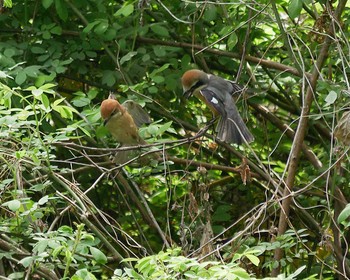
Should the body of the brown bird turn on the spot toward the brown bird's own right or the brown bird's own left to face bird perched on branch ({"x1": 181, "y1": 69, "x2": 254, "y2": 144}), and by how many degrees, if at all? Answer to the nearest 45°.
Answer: approximately 135° to the brown bird's own left

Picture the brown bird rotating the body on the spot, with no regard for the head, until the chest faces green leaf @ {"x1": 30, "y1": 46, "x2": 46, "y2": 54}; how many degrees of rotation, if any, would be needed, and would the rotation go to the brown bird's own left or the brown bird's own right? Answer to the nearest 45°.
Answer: approximately 90° to the brown bird's own right

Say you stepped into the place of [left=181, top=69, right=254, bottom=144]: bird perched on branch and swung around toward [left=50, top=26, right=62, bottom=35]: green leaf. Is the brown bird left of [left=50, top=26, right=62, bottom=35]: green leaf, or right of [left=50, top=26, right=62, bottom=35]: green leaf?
left

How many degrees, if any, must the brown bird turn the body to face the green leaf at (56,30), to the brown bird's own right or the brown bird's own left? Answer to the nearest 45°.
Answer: approximately 90° to the brown bird's own right

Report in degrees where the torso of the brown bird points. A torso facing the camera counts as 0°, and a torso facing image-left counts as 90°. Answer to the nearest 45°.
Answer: approximately 45°
